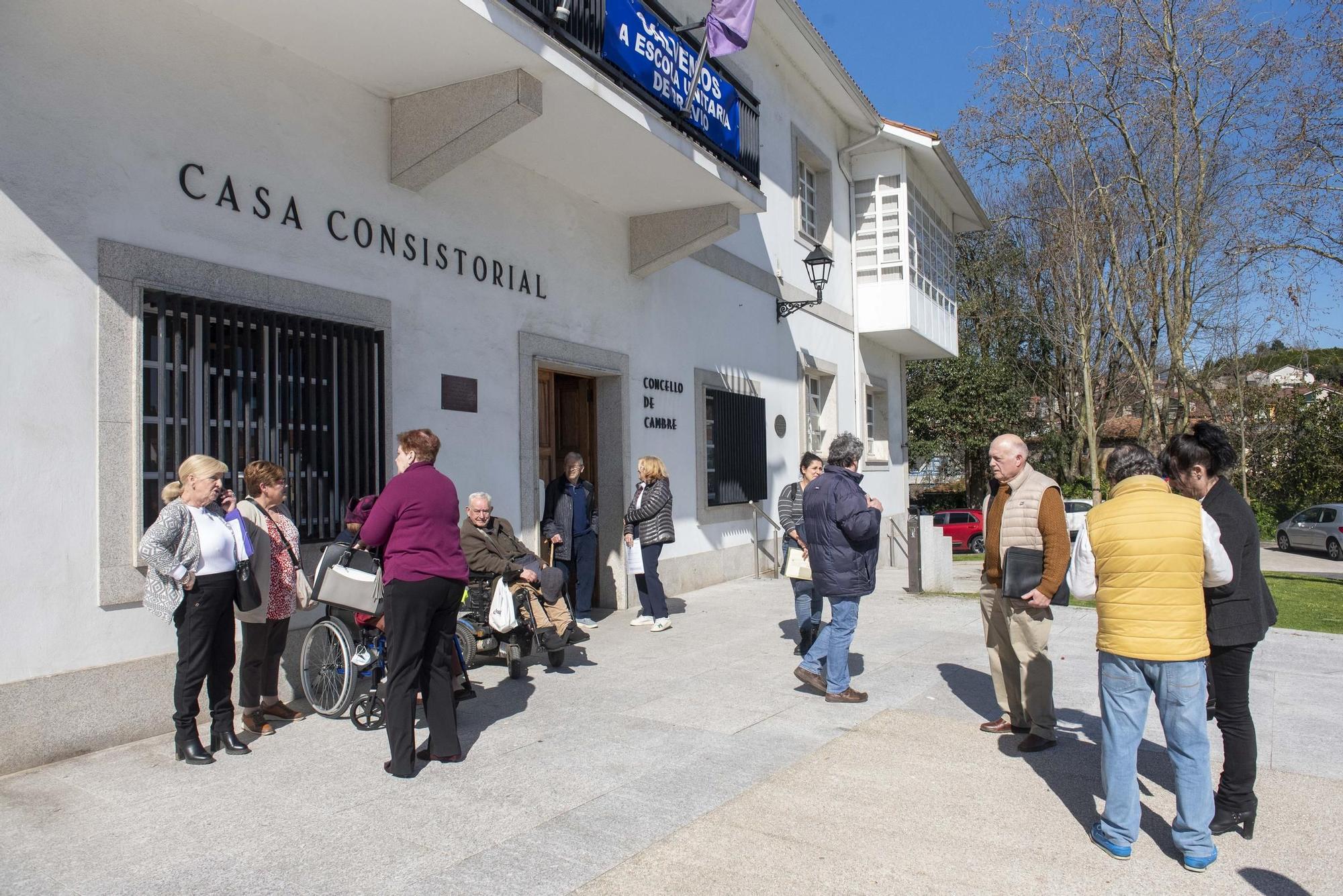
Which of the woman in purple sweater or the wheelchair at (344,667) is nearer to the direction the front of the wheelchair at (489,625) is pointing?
the woman in purple sweater

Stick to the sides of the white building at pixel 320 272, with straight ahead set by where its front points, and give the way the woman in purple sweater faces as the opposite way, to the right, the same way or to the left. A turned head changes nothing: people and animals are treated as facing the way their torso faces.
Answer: the opposite way

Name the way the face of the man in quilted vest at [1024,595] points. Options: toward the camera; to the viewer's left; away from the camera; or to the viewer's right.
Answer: to the viewer's left

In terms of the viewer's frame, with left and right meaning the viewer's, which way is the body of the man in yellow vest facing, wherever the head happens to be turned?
facing away from the viewer

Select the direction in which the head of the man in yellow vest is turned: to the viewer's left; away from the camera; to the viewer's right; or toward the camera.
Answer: away from the camera

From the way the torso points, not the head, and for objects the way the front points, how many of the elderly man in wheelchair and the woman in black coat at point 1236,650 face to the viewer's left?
1

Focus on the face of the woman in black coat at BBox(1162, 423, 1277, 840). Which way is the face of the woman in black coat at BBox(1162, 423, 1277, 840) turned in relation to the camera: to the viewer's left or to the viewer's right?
to the viewer's left

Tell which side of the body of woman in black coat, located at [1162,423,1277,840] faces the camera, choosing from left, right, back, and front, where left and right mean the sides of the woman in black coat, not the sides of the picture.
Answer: left

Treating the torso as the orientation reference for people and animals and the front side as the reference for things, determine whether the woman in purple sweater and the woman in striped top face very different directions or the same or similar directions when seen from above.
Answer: very different directions

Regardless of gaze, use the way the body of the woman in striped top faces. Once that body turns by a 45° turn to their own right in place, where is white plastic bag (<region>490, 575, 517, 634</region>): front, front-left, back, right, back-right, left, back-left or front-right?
front-right

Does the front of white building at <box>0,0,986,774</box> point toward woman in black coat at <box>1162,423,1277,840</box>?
yes

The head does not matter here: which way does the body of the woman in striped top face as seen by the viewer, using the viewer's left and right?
facing the viewer and to the right of the viewer
